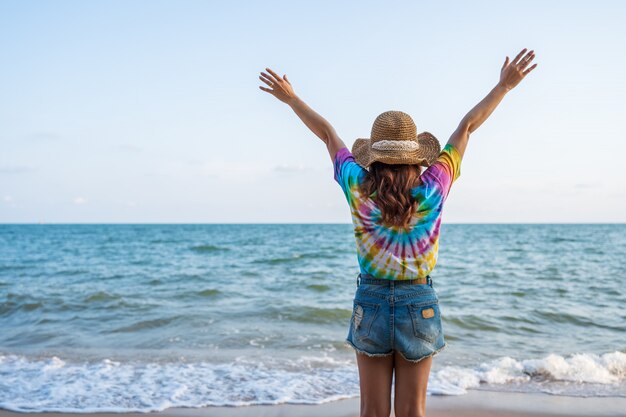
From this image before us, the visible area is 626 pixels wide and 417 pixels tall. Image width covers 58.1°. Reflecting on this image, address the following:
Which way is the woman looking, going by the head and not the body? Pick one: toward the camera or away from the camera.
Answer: away from the camera

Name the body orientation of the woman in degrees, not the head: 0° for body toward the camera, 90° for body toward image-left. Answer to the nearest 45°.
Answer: approximately 180°
